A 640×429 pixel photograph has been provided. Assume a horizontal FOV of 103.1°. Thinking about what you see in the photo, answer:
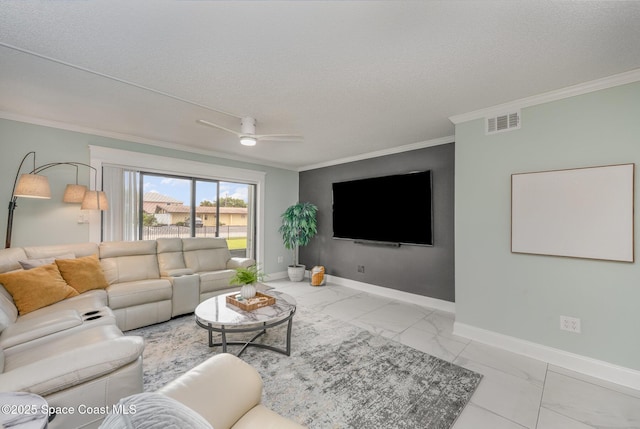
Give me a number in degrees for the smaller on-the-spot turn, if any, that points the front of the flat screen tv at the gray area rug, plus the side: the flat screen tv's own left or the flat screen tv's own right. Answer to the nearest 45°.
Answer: approximately 45° to the flat screen tv's own left

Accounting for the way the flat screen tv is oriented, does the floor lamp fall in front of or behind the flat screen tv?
in front

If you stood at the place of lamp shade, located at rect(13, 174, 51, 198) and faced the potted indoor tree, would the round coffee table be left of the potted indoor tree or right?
right

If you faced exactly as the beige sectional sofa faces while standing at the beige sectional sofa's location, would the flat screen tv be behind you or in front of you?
in front

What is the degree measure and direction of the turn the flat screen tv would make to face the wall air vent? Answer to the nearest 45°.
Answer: approximately 90° to its left

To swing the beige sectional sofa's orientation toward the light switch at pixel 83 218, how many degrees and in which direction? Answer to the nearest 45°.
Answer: approximately 135° to its left

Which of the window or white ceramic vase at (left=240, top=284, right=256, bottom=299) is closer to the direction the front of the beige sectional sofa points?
the white ceramic vase

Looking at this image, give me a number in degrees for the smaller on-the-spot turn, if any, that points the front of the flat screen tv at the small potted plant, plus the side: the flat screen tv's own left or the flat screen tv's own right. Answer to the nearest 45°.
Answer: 0° — it already faces it

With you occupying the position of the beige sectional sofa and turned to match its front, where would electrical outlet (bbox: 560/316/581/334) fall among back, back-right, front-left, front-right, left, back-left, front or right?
front

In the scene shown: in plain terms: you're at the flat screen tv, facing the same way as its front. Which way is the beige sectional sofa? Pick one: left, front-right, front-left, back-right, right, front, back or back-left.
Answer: front

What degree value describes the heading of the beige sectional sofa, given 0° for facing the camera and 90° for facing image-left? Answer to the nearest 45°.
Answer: approximately 315°

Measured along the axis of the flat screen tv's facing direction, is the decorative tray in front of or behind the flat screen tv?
in front

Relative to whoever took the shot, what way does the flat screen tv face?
facing the viewer and to the left of the viewer

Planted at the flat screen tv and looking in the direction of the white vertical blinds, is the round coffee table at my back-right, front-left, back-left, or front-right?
front-left

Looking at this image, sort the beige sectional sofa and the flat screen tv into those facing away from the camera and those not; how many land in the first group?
0

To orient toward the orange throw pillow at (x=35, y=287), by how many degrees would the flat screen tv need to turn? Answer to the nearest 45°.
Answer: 0° — it already faces it
